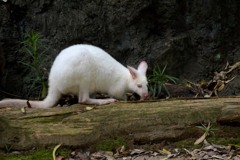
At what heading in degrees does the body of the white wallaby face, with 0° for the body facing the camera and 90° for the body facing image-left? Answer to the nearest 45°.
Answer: approximately 270°

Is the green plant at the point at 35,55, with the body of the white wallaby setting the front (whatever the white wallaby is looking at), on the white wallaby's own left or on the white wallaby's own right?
on the white wallaby's own left

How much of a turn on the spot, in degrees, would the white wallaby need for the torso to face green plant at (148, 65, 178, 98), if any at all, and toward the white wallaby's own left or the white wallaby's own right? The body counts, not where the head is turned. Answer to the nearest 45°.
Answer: approximately 45° to the white wallaby's own left

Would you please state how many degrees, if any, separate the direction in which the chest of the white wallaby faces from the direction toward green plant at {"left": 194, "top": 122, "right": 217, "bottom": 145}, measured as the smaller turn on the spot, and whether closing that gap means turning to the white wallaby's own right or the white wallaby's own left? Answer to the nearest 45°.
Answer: approximately 45° to the white wallaby's own right
